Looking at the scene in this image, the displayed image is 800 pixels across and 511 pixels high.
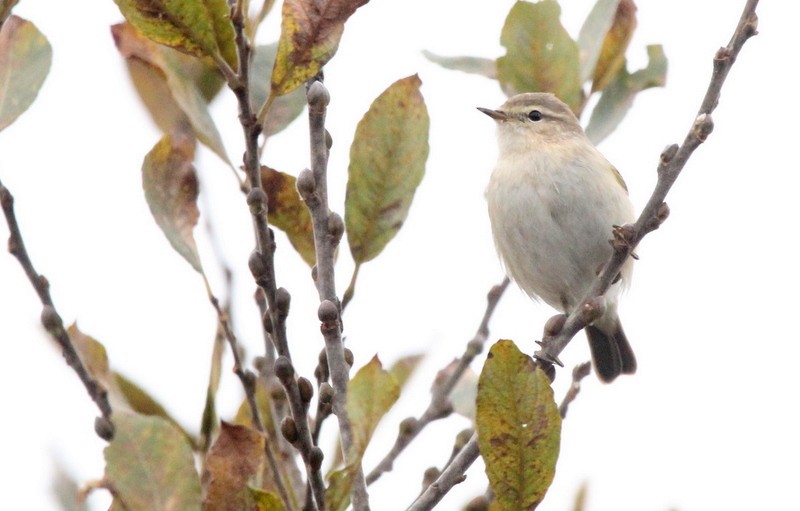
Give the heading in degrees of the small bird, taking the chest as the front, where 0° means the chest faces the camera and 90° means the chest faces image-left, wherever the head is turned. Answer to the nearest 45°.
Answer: approximately 45°

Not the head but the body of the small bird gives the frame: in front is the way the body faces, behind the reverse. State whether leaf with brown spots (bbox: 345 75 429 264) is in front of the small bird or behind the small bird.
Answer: in front

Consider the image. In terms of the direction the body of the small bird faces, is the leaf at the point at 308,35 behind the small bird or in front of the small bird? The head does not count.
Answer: in front

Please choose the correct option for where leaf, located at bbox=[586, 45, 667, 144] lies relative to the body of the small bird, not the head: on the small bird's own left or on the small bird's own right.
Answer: on the small bird's own left

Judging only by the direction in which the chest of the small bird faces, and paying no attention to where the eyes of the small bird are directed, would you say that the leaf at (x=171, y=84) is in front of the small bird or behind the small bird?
in front
